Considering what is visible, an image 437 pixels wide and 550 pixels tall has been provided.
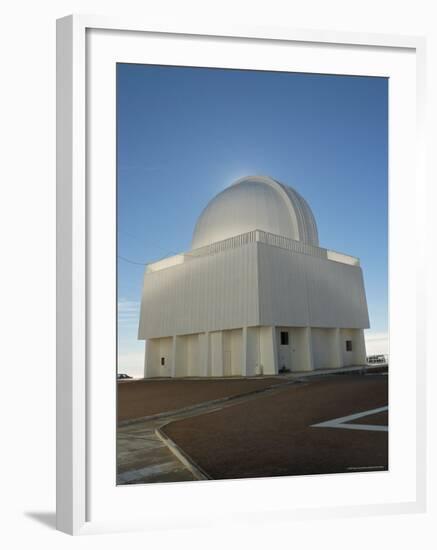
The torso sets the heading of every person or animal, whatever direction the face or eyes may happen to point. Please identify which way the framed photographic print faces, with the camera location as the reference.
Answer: facing the viewer and to the right of the viewer
